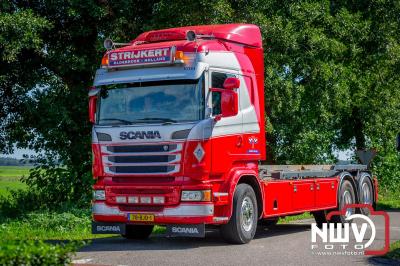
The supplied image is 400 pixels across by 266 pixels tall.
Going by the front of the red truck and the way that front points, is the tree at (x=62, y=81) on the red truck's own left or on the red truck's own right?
on the red truck's own right

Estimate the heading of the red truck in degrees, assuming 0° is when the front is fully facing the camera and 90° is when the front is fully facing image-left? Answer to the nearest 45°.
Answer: approximately 45°
